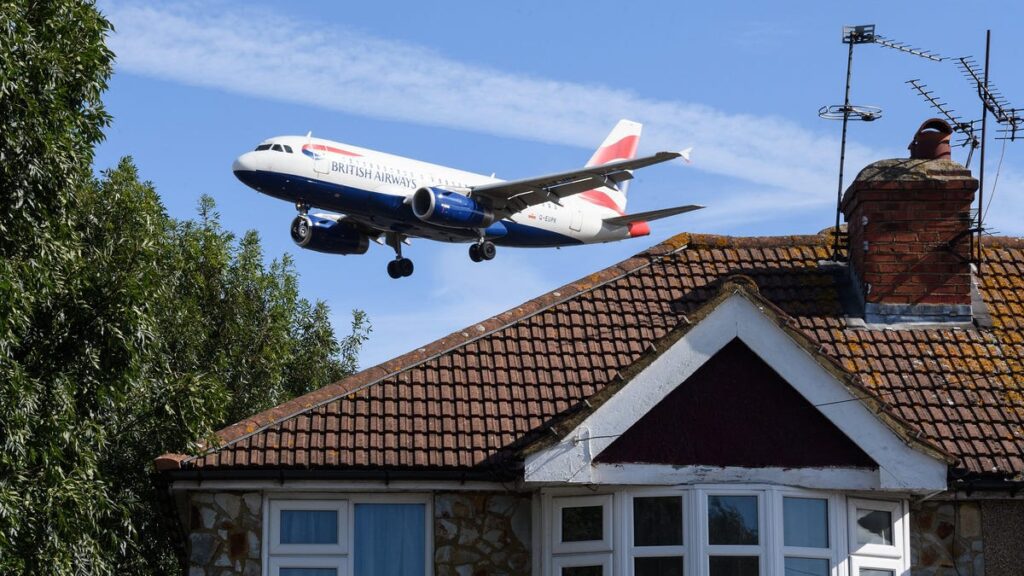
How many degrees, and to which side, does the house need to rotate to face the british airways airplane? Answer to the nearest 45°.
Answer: approximately 180°

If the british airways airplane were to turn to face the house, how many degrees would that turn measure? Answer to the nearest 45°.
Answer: approximately 45° to its left

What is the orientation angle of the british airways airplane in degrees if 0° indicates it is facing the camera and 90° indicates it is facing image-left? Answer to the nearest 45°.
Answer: approximately 45°

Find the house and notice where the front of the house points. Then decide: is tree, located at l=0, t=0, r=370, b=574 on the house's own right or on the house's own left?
on the house's own right

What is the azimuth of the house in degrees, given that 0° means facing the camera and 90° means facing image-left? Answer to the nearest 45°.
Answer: approximately 0°
